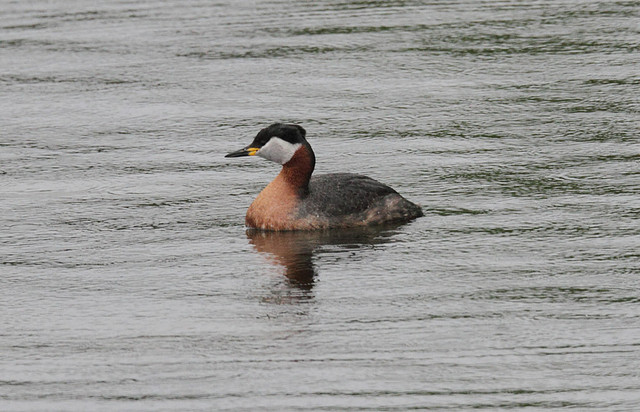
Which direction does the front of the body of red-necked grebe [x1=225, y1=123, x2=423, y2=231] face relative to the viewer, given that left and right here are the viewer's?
facing to the left of the viewer
